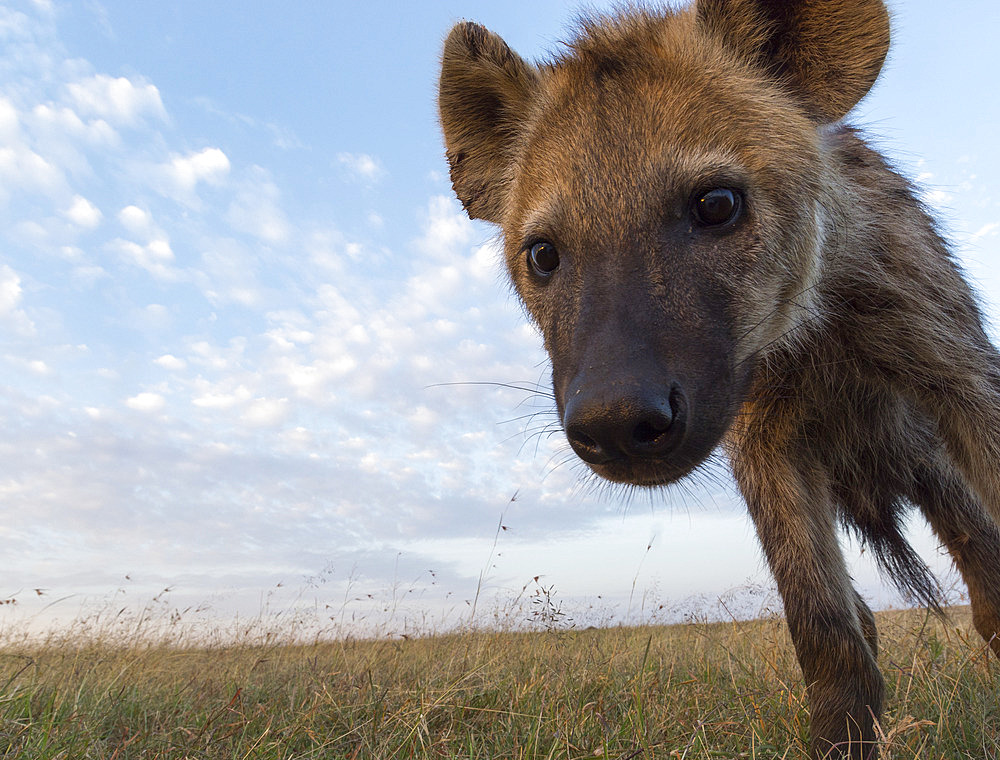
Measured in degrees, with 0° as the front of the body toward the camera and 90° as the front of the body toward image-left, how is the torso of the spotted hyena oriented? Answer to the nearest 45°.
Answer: approximately 45°
